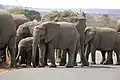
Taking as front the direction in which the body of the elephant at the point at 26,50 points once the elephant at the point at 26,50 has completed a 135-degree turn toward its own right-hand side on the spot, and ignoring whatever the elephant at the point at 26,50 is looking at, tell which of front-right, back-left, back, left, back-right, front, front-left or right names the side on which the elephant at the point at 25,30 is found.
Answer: front-left

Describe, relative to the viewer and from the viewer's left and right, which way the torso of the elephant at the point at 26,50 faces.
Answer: facing to the left of the viewer

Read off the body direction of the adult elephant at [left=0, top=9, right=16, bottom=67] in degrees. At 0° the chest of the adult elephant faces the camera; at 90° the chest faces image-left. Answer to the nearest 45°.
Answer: approximately 90°

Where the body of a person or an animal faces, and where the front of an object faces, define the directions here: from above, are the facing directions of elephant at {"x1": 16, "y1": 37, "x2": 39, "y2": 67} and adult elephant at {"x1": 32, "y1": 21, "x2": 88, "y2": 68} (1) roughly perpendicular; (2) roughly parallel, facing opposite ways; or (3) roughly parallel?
roughly parallel

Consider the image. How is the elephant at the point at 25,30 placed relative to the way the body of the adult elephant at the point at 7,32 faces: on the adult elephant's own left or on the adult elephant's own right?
on the adult elephant's own right

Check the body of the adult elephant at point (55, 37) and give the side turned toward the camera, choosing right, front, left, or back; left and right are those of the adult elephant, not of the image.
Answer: left
